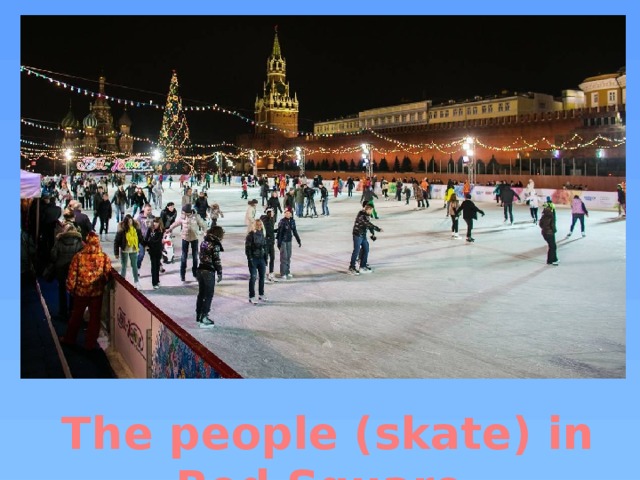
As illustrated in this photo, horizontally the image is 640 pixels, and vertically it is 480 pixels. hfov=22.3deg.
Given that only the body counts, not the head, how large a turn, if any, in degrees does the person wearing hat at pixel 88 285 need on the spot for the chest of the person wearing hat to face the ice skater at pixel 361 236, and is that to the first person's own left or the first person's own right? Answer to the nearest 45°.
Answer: approximately 45° to the first person's own right

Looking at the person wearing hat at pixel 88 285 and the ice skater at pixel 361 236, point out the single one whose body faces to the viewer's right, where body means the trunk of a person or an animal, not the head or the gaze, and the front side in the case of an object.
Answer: the ice skater

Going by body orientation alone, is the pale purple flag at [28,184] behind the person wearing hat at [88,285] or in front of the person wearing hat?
in front

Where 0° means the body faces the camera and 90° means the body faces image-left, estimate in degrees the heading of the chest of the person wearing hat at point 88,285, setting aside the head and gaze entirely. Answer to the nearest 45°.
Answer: approximately 180°

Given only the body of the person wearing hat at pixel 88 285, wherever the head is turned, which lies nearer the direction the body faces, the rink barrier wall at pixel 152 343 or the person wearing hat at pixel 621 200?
the person wearing hat

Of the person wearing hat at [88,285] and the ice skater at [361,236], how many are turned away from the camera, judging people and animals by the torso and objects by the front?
1

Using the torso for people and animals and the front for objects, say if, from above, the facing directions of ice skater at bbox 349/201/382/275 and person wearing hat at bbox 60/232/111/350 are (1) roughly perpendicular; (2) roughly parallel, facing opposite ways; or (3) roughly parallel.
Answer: roughly perpendicular

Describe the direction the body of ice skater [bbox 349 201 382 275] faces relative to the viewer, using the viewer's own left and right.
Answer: facing to the right of the viewer
